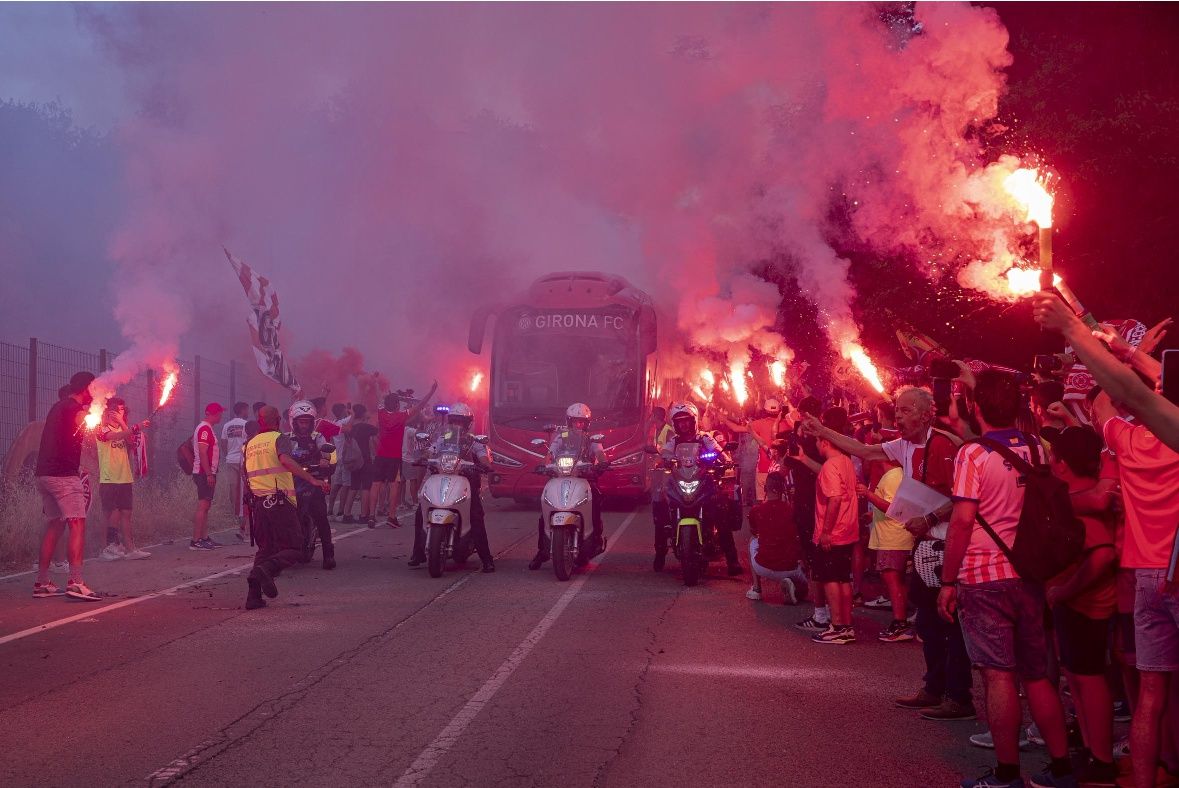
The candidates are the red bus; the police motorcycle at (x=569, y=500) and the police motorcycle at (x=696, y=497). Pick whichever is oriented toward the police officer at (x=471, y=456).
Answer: the red bus

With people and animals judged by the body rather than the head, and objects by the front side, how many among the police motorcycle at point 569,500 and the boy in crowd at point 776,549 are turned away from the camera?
1

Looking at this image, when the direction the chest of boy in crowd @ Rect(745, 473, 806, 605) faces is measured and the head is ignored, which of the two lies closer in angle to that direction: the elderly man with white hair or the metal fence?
the metal fence

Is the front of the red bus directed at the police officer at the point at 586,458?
yes

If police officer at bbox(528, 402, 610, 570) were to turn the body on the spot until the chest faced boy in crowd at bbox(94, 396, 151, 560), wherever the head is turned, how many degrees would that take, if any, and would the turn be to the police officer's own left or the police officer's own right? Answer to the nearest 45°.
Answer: approximately 90° to the police officer's own right

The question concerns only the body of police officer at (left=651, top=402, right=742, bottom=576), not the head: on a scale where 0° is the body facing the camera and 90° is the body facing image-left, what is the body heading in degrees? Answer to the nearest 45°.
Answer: approximately 0°

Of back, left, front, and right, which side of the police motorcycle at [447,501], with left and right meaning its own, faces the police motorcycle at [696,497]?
left

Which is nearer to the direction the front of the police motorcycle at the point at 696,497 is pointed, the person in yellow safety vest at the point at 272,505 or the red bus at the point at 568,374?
the person in yellow safety vest
